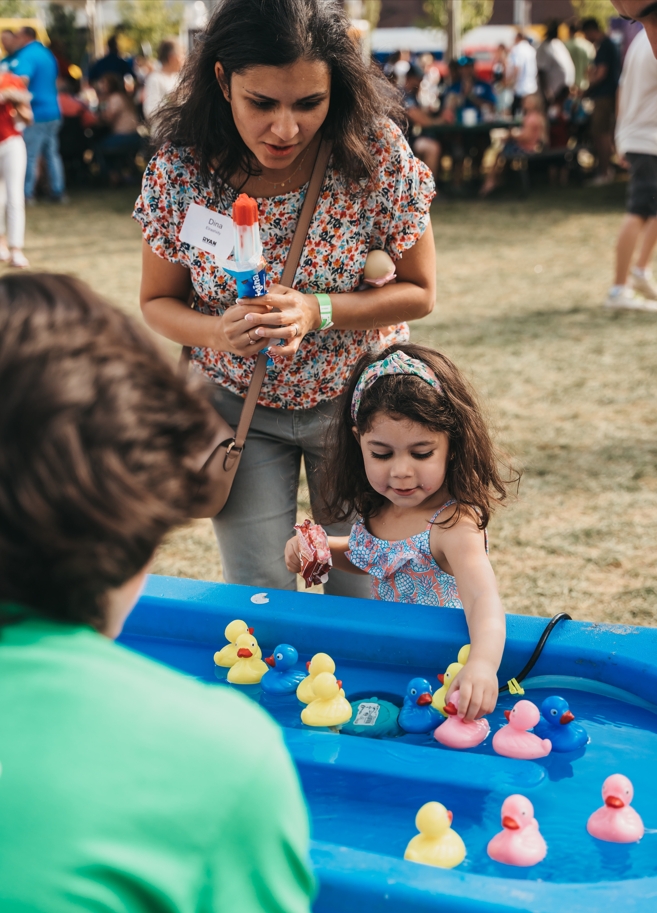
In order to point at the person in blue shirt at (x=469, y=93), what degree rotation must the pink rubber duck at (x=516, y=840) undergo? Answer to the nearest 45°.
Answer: approximately 135° to its right

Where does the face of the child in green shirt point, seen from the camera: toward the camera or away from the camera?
away from the camera

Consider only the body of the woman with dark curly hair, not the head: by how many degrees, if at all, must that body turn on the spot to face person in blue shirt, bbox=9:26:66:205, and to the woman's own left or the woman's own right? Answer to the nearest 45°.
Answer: approximately 180°

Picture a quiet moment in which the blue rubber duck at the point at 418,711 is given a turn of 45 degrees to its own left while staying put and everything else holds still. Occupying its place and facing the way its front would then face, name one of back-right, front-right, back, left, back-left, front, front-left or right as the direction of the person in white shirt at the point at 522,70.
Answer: left

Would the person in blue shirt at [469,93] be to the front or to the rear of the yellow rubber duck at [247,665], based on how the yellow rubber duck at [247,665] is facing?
to the rear

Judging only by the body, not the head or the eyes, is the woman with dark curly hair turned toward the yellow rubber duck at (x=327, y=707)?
yes

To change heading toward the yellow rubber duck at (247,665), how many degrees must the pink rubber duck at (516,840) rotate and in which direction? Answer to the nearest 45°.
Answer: approximately 90° to its right
